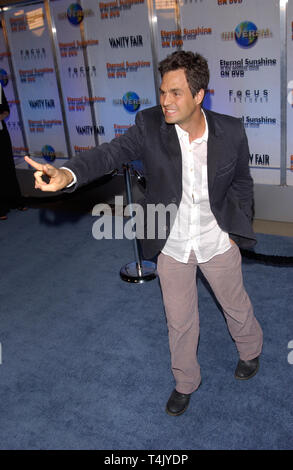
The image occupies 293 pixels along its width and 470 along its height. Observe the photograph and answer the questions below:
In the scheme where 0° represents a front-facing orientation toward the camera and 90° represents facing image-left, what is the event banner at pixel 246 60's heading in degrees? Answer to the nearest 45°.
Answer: approximately 0°

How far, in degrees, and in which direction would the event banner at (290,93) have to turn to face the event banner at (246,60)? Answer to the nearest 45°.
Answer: approximately 135° to its right

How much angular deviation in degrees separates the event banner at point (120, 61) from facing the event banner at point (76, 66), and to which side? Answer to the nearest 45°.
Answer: approximately 135° to its right

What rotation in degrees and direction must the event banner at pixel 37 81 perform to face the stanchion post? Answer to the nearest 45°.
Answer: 0° — it already faces it

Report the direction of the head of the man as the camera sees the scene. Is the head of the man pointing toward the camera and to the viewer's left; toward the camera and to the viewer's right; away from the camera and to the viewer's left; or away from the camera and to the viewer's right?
toward the camera and to the viewer's left

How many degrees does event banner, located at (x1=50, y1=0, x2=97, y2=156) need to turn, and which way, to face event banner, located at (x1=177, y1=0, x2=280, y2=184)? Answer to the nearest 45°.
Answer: approximately 45° to its left

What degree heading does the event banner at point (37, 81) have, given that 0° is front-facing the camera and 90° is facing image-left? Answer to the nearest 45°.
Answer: approximately 0°
